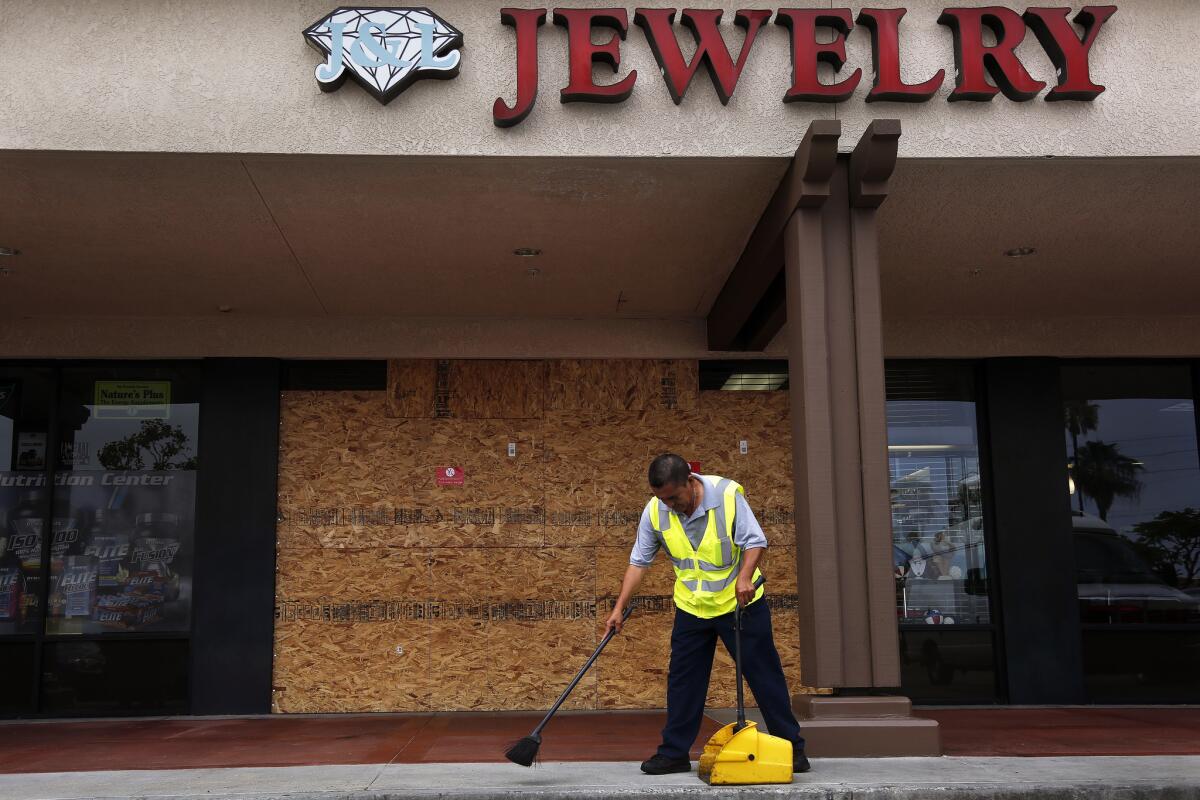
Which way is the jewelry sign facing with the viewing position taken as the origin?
facing the viewer

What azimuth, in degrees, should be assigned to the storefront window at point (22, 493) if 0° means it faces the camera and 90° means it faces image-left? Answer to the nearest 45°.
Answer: approximately 0°

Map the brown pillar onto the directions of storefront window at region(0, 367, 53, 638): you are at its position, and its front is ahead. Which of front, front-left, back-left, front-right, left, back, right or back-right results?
front-left

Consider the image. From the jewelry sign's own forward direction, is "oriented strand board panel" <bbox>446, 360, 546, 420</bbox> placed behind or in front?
behind

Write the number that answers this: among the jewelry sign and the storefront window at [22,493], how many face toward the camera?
2

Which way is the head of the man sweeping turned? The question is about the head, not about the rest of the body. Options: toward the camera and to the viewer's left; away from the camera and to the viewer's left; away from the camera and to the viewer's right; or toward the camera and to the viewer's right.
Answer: toward the camera and to the viewer's left

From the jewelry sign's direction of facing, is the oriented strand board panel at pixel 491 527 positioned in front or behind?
behind
